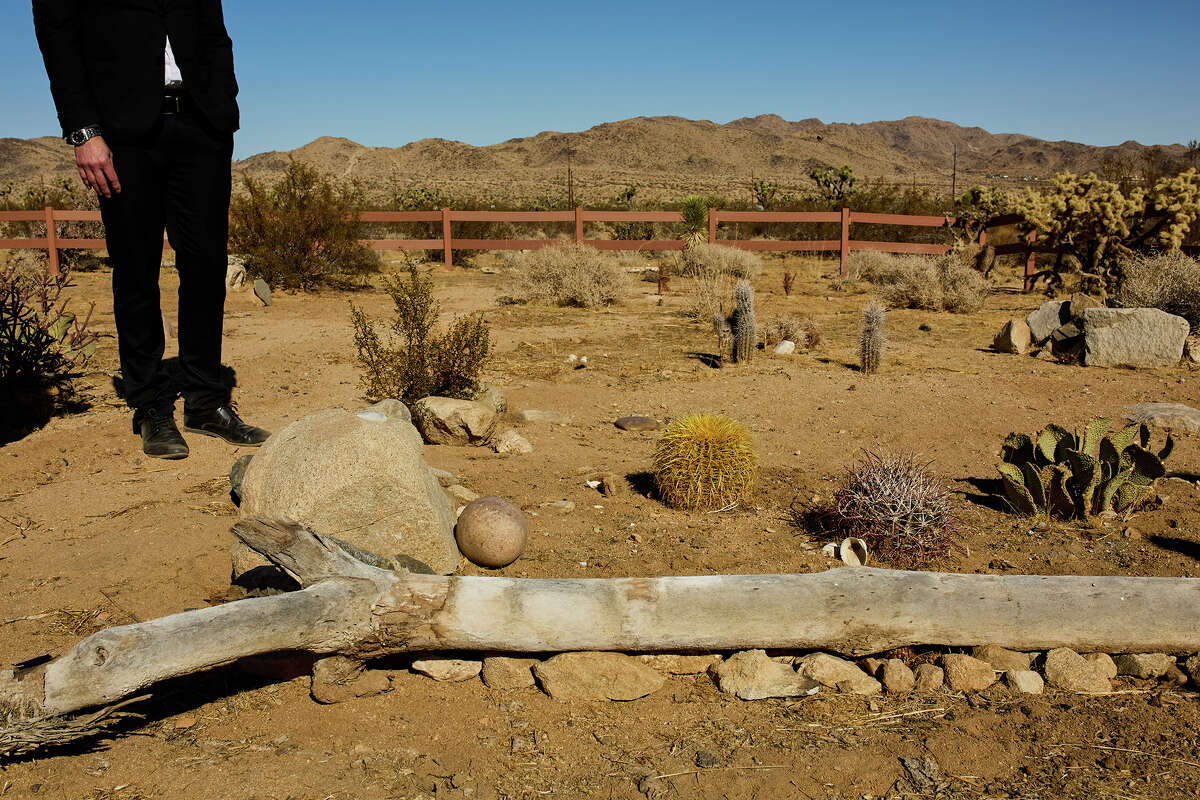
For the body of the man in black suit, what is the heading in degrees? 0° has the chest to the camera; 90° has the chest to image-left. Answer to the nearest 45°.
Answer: approximately 315°

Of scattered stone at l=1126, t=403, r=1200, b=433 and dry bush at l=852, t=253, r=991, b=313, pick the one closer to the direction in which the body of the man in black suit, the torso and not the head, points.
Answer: the scattered stone

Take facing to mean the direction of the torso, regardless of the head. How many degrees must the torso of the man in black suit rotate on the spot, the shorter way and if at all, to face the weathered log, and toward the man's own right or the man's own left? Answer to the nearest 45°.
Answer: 0° — they already face it

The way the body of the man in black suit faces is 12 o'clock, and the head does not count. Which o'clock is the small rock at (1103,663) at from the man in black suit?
The small rock is roughly at 12 o'clock from the man in black suit.

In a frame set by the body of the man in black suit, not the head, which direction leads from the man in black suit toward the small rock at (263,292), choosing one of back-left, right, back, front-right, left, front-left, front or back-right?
back-left

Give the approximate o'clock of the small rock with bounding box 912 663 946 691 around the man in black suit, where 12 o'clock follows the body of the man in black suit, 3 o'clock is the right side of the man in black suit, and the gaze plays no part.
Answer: The small rock is roughly at 12 o'clock from the man in black suit.
